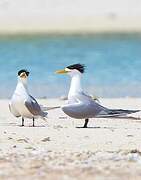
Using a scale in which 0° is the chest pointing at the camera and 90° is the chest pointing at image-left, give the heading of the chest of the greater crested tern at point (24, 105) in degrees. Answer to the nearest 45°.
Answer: approximately 45°

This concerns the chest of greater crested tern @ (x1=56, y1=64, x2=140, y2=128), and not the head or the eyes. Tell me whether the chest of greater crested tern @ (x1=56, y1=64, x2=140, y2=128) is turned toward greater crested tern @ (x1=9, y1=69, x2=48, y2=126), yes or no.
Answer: yes

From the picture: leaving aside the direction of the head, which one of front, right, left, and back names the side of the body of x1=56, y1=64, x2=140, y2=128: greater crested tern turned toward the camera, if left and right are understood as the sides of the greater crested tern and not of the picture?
left

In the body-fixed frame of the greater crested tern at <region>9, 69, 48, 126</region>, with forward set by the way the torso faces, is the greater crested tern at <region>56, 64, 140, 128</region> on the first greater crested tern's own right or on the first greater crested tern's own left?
on the first greater crested tern's own left
